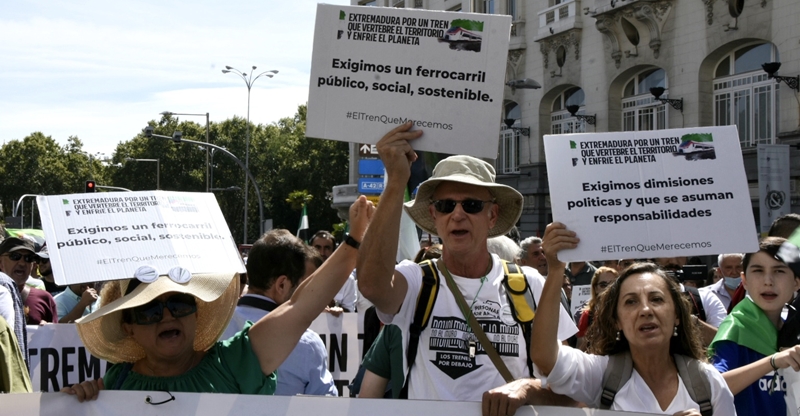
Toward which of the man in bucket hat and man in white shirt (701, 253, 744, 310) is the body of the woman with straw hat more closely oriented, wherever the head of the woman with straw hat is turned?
the man in bucket hat

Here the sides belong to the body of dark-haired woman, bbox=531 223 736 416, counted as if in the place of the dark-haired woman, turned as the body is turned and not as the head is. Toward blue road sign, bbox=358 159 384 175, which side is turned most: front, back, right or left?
back

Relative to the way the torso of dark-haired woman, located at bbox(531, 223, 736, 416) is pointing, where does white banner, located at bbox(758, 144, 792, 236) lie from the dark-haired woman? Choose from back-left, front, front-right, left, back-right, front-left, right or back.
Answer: back

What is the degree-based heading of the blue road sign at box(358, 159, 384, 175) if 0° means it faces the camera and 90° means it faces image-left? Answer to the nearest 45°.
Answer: approximately 0°

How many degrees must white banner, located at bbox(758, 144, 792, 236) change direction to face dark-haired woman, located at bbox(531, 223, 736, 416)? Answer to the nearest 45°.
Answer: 0° — it already faces them

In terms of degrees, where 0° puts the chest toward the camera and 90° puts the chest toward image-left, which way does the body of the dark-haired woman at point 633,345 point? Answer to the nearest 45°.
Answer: approximately 0°

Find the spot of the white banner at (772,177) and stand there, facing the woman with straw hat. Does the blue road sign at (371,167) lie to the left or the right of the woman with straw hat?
right

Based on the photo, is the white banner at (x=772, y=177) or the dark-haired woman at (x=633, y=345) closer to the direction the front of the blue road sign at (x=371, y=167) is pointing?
the dark-haired woman

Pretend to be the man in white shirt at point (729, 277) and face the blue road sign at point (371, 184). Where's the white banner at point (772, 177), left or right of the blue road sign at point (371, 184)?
right

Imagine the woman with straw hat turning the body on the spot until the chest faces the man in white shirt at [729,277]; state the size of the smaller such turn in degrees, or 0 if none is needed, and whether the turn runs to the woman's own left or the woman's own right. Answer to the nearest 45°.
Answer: approximately 135° to the woman's own left
